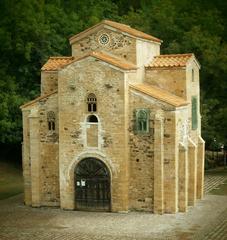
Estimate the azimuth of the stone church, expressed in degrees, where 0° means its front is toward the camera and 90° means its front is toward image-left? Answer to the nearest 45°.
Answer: approximately 0°
